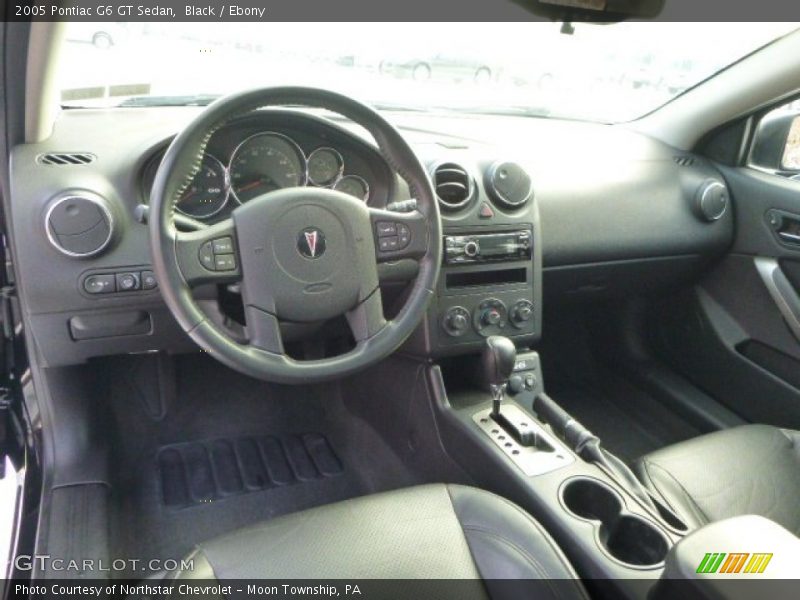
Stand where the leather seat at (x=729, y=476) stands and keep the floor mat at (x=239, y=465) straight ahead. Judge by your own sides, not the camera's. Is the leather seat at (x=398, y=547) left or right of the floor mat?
left

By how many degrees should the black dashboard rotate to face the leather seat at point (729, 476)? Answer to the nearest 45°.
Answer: approximately 45° to its left

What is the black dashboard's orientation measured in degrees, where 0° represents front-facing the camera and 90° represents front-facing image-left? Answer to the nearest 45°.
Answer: approximately 0°

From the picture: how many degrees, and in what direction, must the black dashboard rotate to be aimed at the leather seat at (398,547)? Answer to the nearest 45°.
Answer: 0° — it already faces it

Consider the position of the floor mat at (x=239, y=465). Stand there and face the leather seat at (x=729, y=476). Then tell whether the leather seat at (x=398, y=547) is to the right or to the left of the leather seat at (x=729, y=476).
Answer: right
